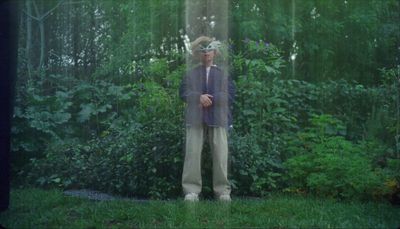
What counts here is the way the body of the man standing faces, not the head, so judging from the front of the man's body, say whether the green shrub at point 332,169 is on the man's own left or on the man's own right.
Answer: on the man's own left

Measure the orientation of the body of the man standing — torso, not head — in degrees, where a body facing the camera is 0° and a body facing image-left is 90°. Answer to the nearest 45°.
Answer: approximately 0°

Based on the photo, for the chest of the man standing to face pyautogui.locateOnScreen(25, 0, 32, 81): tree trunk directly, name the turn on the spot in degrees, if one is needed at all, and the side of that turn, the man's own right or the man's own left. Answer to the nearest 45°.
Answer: approximately 90° to the man's own right
